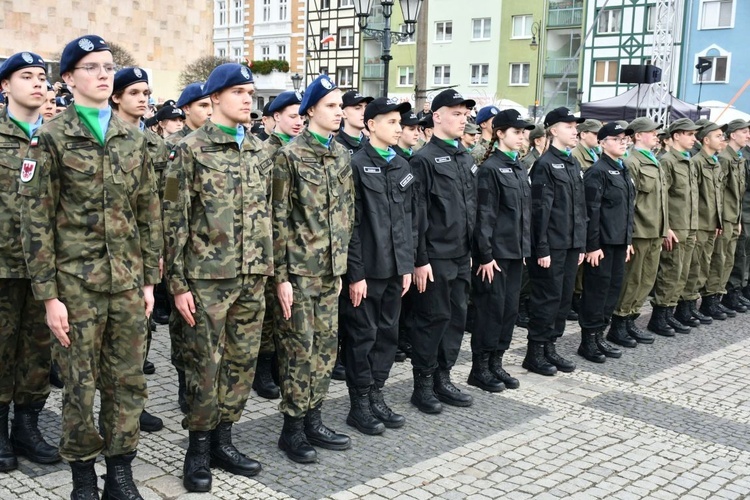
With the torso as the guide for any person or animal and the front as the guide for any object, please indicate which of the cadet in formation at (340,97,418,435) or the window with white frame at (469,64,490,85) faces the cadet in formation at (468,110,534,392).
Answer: the window with white frame

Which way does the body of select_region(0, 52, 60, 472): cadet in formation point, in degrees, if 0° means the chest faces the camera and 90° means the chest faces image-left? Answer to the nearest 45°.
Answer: approximately 315°

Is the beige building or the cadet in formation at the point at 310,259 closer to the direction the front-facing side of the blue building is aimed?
the cadet in formation

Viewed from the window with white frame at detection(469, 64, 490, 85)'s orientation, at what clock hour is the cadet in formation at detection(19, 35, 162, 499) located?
The cadet in formation is roughly at 12 o'clock from the window with white frame.

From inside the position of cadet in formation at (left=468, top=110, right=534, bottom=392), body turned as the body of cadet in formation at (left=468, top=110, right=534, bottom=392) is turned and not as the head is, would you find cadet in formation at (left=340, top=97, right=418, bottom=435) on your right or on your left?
on your right

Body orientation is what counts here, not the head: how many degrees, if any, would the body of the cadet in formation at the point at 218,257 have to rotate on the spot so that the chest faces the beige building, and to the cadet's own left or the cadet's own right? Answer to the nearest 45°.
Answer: approximately 135° to the cadet's own left

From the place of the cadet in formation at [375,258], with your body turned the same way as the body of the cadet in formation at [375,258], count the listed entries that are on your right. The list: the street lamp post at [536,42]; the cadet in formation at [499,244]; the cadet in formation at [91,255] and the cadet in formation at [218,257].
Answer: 2

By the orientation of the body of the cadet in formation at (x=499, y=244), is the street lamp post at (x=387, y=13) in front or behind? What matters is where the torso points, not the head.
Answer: behind

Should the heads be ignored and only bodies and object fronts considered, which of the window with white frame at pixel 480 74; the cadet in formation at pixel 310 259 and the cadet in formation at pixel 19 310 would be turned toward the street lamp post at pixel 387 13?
the window with white frame
